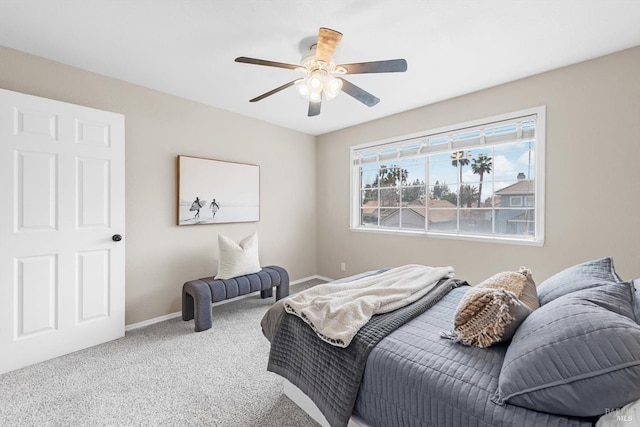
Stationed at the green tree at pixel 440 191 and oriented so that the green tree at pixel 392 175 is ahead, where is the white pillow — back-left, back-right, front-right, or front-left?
front-left

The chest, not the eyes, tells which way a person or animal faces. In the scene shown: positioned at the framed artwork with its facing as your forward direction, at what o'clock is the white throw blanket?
The white throw blanket is roughly at 1 o'clock from the framed artwork.

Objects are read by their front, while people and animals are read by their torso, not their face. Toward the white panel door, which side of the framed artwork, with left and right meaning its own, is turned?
right

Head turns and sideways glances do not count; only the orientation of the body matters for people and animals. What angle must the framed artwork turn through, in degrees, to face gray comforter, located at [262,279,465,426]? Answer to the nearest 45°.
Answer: approximately 45° to its right

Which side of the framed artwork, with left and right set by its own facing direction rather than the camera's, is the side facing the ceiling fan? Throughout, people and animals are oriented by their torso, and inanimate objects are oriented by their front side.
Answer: front

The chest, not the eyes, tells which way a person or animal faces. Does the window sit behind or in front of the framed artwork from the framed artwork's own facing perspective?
in front

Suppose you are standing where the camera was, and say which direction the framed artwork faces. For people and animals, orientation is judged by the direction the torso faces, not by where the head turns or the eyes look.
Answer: facing the viewer and to the right of the viewer

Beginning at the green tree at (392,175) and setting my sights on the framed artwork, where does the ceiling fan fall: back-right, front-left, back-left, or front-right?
front-left

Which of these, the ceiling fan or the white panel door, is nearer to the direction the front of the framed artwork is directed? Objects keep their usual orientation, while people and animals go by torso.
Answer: the ceiling fan

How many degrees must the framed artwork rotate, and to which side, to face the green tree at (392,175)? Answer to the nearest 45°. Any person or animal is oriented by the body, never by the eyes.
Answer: approximately 45° to its left

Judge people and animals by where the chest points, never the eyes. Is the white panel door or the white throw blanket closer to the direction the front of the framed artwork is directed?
the white throw blanket
